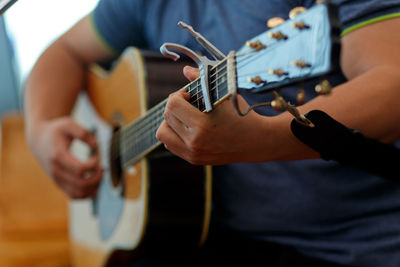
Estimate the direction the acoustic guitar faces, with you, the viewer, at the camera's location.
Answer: facing the viewer and to the left of the viewer
